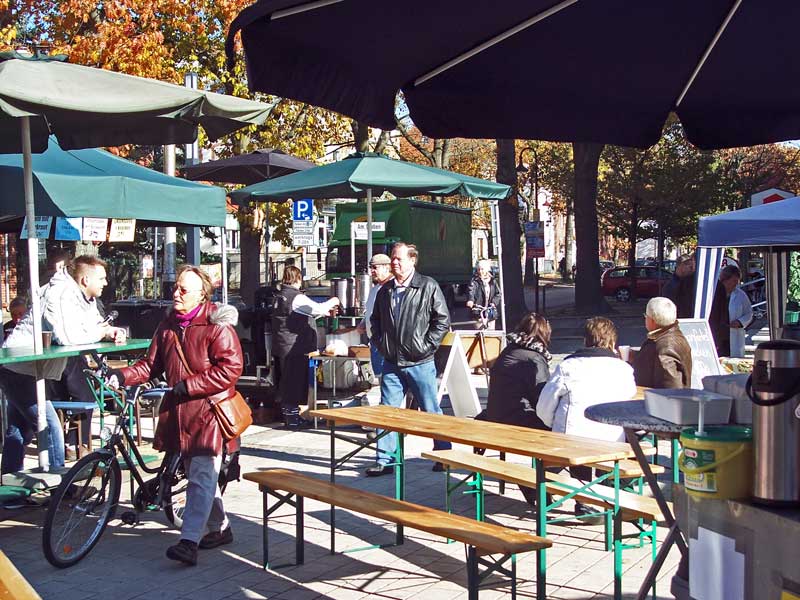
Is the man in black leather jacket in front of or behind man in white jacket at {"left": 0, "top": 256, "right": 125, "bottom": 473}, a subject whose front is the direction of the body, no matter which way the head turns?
in front

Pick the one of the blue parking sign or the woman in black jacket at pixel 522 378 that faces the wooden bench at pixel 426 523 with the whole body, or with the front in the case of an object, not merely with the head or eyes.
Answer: the blue parking sign

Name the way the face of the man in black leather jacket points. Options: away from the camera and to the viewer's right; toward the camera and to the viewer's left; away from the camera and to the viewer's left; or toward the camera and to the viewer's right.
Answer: toward the camera and to the viewer's left

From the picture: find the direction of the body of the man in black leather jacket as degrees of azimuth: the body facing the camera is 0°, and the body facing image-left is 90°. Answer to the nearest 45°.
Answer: approximately 45°

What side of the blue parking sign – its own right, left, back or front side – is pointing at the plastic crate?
front

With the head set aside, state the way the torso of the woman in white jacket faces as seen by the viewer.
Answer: away from the camera

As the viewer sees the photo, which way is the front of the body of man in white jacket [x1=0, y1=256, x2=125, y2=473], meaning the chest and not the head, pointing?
to the viewer's right

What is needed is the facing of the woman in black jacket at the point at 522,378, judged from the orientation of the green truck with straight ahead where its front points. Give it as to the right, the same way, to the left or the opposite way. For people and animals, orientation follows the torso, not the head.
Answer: the opposite way

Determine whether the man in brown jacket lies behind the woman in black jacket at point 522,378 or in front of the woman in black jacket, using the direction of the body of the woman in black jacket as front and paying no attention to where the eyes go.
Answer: in front

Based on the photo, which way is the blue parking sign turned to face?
toward the camera

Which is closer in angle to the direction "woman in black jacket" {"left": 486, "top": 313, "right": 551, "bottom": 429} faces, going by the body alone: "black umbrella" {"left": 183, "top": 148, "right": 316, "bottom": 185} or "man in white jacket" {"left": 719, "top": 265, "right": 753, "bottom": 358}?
the man in white jacket

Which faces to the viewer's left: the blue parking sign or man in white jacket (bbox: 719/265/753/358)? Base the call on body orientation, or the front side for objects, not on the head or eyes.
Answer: the man in white jacket

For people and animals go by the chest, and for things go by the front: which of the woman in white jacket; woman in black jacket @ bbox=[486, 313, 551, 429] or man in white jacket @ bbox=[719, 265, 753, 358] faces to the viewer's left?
the man in white jacket

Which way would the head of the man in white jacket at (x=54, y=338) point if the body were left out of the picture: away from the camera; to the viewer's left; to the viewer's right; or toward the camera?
to the viewer's right

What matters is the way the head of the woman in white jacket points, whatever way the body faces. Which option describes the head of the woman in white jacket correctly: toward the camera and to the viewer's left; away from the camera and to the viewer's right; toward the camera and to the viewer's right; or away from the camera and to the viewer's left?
away from the camera and to the viewer's right

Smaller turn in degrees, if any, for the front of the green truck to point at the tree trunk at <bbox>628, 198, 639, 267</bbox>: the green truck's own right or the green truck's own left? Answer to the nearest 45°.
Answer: approximately 180°
